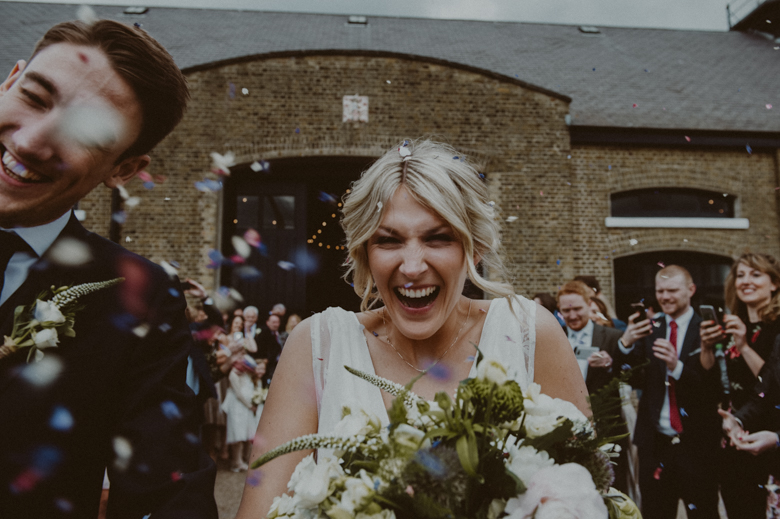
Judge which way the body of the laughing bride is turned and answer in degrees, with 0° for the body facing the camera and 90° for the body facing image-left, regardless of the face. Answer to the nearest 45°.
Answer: approximately 0°

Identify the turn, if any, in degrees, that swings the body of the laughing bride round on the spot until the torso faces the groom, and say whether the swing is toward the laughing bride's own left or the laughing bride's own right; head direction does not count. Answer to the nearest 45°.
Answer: approximately 45° to the laughing bride's own right

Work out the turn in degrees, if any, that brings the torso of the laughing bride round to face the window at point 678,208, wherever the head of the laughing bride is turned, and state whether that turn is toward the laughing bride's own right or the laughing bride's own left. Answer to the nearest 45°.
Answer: approximately 135° to the laughing bride's own left

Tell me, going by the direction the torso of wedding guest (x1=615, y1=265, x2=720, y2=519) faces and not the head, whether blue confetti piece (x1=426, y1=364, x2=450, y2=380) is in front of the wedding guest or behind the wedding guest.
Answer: in front

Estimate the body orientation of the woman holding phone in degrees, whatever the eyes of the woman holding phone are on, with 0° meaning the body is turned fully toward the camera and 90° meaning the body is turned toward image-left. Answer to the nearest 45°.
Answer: approximately 45°

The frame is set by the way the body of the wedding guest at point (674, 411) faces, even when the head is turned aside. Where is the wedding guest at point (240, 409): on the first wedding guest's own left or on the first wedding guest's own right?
on the first wedding guest's own right
